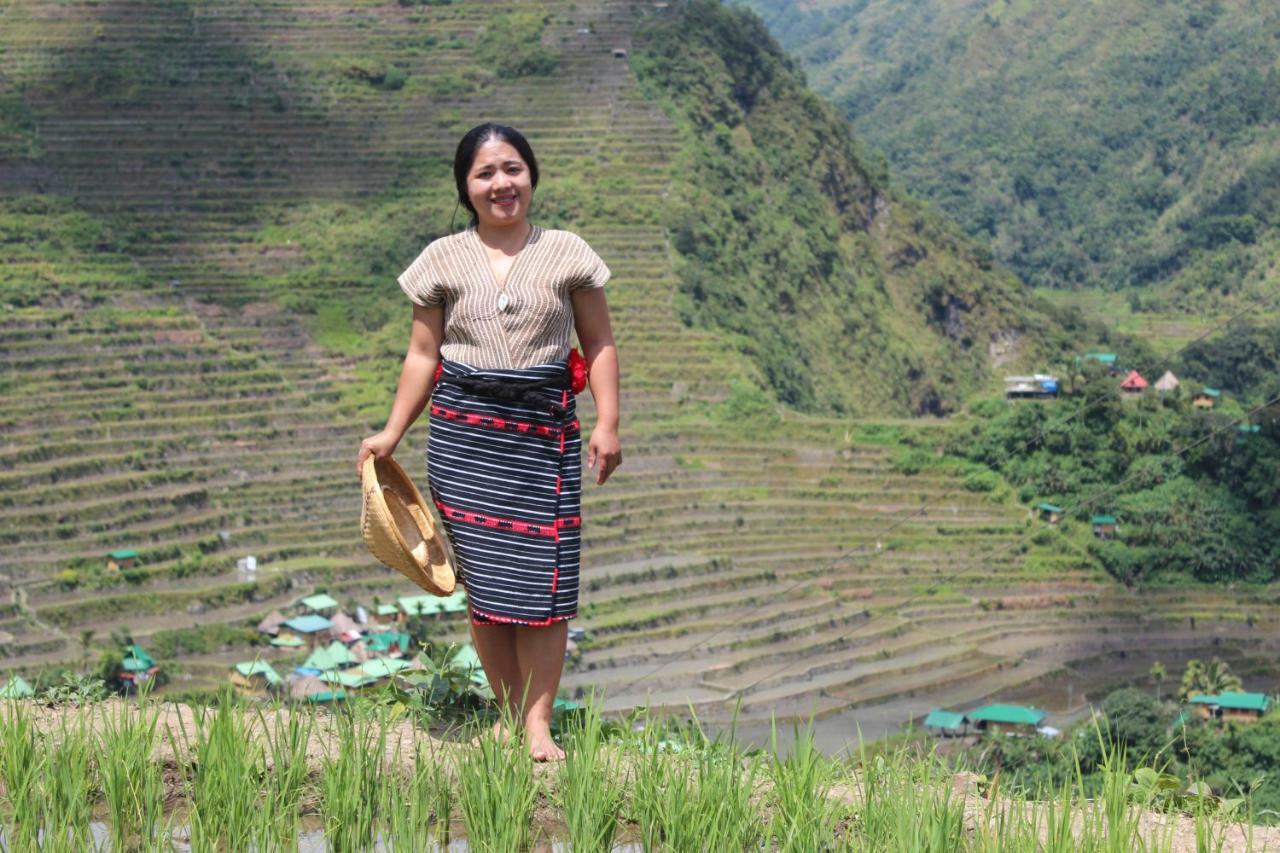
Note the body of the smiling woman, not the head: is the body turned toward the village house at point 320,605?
no

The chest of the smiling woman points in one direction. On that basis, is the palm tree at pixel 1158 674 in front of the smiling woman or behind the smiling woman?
behind

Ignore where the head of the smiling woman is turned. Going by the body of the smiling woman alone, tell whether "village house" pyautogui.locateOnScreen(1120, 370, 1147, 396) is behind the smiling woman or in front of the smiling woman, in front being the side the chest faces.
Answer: behind

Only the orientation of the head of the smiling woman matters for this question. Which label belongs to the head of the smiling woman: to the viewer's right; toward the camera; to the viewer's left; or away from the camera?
toward the camera

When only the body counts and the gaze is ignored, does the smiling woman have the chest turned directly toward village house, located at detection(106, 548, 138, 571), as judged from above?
no

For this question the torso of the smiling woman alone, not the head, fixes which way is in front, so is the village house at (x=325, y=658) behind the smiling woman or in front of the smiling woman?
behind

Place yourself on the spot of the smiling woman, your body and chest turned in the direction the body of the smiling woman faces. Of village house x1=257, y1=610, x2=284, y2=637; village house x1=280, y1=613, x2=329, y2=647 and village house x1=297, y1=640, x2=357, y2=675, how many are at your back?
3

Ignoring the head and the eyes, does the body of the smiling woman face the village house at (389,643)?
no

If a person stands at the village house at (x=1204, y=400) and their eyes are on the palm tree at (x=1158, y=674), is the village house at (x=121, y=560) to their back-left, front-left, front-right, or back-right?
front-right

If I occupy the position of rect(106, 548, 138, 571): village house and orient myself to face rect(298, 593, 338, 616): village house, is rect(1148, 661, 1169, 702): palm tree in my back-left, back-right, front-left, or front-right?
front-left

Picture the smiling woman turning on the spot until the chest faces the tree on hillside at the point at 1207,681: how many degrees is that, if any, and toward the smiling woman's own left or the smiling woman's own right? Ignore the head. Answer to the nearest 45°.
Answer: approximately 135° to the smiling woman's own left

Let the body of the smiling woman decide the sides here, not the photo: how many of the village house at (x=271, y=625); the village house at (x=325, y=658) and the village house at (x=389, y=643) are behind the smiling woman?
3

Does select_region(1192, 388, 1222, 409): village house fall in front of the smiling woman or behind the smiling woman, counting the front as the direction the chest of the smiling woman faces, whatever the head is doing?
behind

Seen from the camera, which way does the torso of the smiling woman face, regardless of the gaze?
toward the camera

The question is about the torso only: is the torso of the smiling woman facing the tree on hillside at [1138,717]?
no

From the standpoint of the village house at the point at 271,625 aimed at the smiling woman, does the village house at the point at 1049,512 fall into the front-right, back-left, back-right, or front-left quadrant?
back-left
